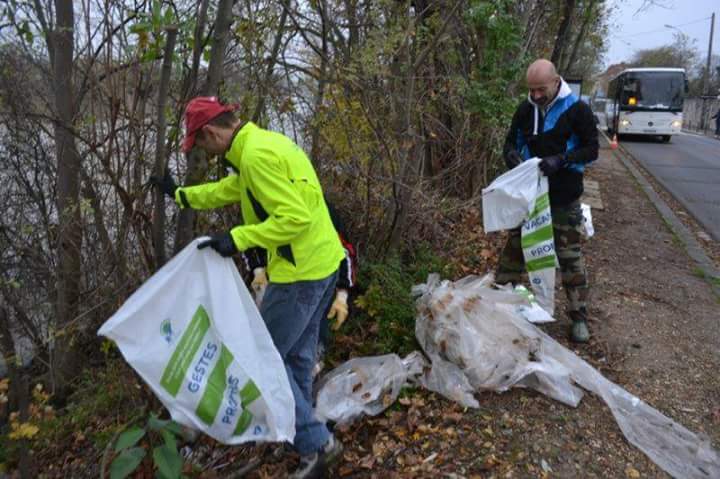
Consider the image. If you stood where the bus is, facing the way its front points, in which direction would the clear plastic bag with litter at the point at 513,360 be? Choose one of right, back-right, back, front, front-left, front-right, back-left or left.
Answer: front

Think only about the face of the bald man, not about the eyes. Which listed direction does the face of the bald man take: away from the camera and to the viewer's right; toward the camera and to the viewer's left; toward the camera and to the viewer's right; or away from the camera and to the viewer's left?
toward the camera and to the viewer's left

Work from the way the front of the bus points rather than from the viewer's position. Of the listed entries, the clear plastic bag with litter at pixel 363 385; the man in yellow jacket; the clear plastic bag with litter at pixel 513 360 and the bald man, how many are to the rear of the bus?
0

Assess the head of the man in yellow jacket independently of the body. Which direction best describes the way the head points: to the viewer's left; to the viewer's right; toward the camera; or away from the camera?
to the viewer's left

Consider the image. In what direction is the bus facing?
toward the camera

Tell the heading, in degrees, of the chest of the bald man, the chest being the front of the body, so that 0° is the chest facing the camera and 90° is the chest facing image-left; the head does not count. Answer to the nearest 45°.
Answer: approximately 45°

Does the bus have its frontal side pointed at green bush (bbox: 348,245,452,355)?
yes

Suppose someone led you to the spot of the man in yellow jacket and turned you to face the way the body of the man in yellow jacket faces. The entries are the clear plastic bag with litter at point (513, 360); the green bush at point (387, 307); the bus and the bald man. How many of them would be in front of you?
0

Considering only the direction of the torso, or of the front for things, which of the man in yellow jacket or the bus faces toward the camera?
the bus

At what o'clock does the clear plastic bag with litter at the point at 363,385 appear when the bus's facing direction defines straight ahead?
The clear plastic bag with litter is roughly at 12 o'clock from the bus.

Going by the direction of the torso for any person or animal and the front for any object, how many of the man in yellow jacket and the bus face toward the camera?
1

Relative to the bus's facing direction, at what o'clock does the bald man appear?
The bald man is roughly at 12 o'clock from the bus.

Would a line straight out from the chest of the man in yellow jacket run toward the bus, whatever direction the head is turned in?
no

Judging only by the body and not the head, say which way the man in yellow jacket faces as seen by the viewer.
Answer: to the viewer's left

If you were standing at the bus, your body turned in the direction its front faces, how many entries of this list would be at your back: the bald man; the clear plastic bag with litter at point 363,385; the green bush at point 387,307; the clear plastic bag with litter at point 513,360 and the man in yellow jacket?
0
